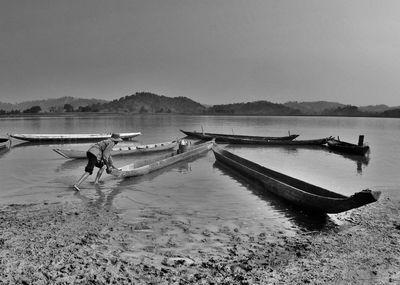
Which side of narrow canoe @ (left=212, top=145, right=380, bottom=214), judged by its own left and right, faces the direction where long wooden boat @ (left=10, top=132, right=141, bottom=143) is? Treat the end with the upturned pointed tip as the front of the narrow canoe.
back

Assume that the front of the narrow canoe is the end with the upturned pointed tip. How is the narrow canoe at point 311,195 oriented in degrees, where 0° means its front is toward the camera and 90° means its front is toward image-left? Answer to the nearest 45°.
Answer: approximately 315°

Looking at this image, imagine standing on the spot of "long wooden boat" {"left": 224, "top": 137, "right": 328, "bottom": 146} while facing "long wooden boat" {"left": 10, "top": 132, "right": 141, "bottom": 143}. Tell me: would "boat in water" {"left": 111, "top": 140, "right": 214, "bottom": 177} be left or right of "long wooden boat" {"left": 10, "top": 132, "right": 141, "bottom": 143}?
left

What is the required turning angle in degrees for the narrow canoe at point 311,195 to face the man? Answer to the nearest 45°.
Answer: approximately 135° to its right

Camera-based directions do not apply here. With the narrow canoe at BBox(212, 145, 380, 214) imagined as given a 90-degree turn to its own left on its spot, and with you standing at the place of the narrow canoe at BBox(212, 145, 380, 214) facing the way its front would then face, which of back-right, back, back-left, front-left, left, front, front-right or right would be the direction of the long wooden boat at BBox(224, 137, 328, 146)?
front-left

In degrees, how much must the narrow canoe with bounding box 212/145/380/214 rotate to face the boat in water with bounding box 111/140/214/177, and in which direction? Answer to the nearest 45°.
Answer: approximately 180°

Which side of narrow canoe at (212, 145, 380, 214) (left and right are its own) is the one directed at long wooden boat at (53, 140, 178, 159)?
back

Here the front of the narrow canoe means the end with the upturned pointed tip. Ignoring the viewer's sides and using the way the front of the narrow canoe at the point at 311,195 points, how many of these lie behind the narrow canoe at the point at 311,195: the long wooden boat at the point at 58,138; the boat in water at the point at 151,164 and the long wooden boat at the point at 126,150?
3

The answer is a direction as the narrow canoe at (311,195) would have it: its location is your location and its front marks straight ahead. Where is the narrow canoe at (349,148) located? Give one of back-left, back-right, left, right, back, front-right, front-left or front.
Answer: back-left
